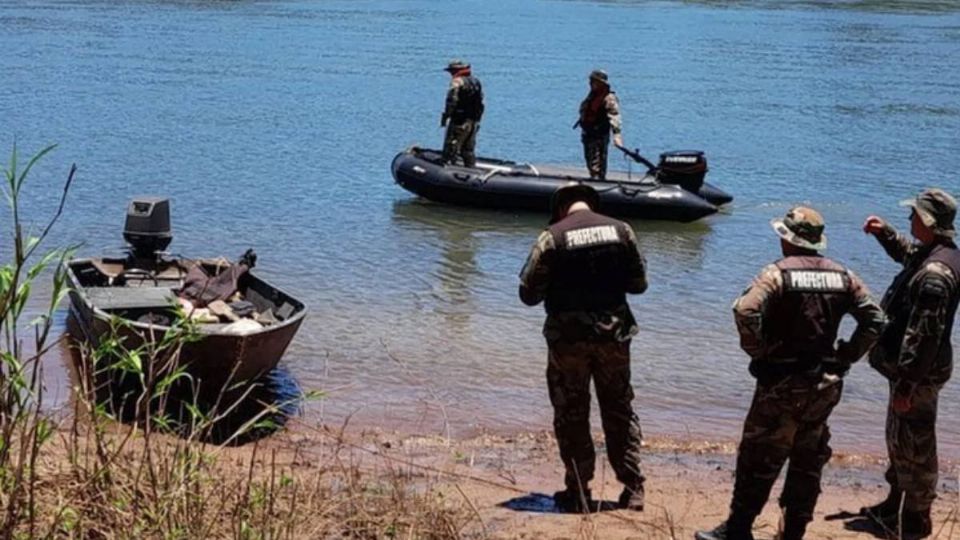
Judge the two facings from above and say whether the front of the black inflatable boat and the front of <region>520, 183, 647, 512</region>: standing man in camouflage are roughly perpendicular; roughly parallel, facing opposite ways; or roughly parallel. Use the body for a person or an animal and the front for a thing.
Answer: roughly perpendicular

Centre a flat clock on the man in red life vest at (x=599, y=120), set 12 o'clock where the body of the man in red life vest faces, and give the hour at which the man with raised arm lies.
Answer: The man with raised arm is roughly at 10 o'clock from the man in red life vest.

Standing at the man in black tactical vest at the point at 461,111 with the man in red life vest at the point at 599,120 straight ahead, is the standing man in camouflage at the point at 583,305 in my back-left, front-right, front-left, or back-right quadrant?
front-right

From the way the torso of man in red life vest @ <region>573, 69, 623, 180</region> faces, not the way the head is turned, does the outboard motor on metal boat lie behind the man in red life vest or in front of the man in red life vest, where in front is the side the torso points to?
in front

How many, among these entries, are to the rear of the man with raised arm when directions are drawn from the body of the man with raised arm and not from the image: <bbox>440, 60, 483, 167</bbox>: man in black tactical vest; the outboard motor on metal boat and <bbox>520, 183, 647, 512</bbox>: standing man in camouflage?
0

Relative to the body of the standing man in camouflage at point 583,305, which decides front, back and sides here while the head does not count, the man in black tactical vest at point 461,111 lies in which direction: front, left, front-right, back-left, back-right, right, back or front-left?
front

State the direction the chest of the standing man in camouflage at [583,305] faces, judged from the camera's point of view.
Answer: away from the camera

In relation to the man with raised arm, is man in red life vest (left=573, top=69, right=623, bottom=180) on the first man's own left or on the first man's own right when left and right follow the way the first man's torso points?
on the first man's own right

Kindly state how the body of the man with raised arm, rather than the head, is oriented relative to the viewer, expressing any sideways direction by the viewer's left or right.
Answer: facing to the left of the viewer

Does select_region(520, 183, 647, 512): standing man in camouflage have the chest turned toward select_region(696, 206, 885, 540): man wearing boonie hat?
no

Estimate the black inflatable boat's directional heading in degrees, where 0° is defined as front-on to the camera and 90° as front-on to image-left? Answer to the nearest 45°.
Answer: approximately 90°

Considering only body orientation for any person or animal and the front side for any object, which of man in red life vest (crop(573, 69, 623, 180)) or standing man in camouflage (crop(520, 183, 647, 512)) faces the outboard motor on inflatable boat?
the standing man in camouflage

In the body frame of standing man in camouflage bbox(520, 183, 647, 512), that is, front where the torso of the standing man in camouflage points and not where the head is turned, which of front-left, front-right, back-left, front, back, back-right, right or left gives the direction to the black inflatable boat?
front

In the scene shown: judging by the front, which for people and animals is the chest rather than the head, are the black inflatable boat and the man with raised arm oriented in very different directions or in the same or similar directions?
same or similar directions

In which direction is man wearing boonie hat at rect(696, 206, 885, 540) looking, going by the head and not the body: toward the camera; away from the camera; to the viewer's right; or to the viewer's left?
away from the camera
